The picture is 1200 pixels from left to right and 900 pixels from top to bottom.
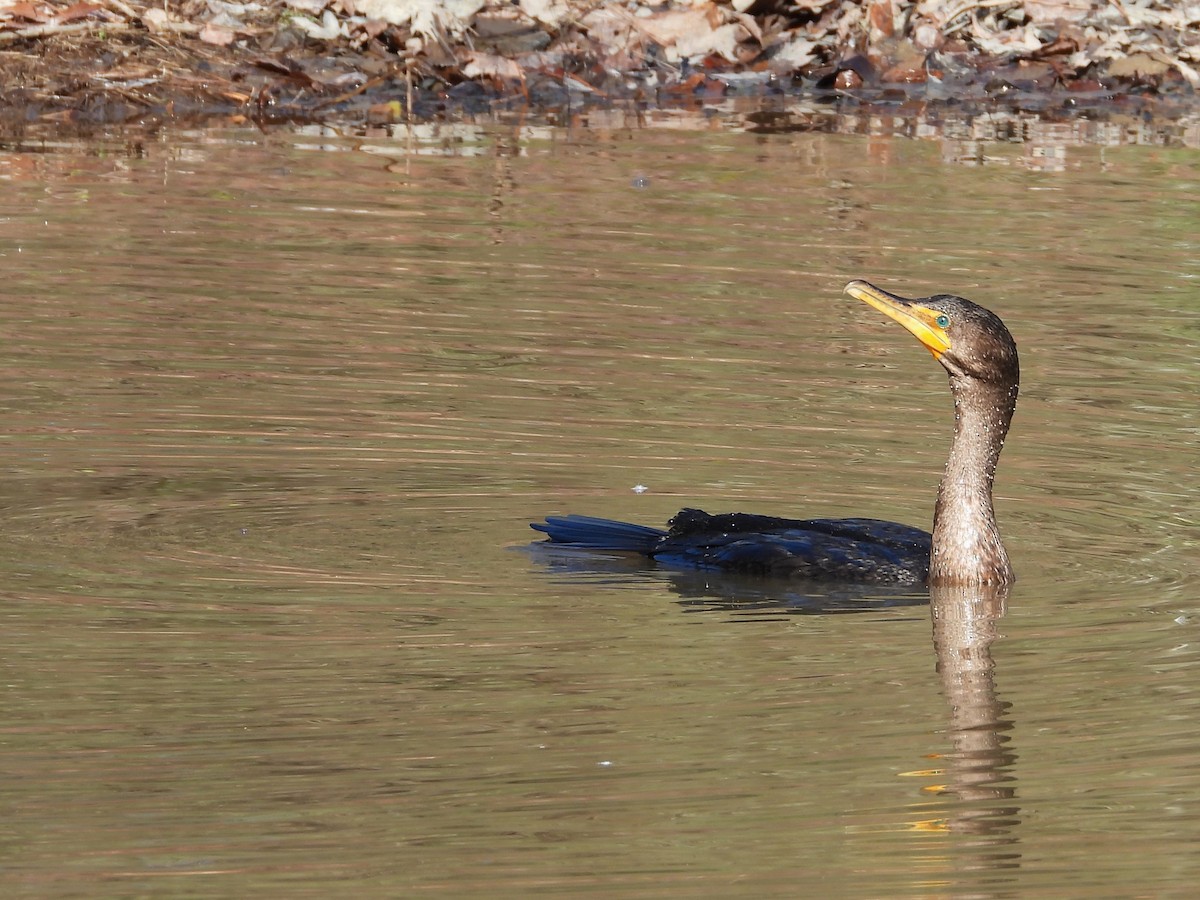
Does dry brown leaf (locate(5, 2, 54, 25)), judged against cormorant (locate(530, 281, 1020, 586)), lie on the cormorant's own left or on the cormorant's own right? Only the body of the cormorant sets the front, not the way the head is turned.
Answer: on the cormorant's own left

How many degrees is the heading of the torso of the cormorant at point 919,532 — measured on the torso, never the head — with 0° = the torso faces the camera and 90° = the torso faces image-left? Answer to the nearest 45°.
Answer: approximately 270°

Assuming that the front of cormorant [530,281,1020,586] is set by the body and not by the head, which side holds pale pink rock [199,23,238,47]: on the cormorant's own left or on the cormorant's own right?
on the cormorant's own left

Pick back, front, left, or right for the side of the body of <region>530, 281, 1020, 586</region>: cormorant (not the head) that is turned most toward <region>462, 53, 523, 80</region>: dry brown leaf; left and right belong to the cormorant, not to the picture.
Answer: left
